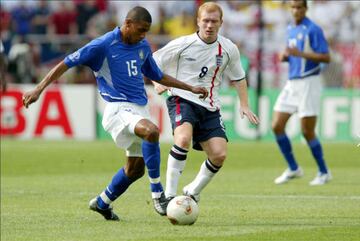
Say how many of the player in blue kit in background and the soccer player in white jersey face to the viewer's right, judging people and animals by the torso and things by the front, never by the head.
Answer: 0

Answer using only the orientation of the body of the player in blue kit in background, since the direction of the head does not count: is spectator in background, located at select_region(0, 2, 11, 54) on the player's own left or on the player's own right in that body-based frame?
on the player's own right

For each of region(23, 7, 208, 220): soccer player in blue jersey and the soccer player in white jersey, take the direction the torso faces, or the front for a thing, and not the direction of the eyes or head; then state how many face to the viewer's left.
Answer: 0

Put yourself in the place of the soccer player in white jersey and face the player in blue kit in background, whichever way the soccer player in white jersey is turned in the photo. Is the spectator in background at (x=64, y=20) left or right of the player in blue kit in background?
left

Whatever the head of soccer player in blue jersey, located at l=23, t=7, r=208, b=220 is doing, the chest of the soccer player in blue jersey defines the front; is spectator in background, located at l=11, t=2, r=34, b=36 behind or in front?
behind

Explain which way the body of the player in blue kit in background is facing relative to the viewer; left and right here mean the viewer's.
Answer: facing the viewer and to the left of the viewer

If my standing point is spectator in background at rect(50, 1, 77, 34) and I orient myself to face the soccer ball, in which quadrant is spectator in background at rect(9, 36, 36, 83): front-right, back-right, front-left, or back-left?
front-right

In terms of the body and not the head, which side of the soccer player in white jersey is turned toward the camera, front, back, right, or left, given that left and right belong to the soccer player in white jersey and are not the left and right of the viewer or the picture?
front

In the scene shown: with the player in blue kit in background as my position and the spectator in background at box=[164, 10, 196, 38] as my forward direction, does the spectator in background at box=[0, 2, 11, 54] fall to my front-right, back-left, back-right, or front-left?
front-left

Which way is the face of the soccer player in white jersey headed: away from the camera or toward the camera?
toward the camera

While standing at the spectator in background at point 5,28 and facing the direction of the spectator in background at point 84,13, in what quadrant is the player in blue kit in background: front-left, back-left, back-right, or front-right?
front-right

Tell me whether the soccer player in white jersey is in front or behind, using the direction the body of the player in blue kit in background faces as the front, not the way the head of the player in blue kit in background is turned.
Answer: in front
